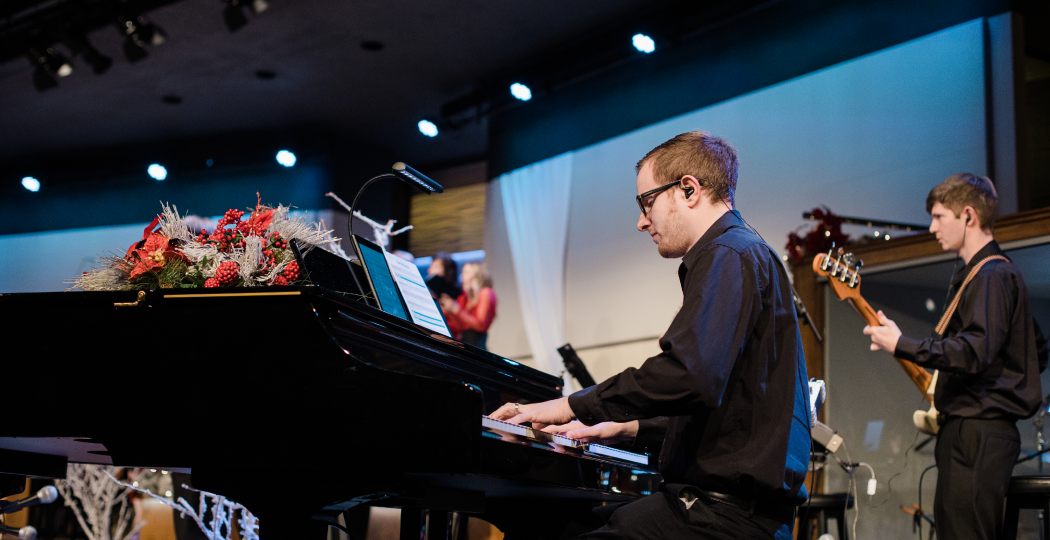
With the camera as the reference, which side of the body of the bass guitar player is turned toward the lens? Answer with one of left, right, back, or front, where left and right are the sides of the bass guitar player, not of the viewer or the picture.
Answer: left

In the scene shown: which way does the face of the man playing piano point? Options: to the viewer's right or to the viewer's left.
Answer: to the viewer's left

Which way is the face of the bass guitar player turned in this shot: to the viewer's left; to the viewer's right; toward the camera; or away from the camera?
to the viewer's left

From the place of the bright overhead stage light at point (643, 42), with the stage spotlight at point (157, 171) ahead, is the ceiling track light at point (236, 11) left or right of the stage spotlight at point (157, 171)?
left

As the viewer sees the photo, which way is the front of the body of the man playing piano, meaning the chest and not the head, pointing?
to the viewer's left
